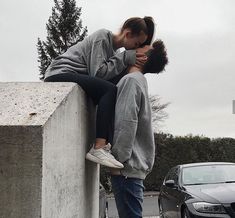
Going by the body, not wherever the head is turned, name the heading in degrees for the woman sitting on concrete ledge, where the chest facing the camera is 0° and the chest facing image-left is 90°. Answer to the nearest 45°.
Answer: approximately 270°

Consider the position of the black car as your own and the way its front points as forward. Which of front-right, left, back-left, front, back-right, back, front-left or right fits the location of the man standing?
front-right

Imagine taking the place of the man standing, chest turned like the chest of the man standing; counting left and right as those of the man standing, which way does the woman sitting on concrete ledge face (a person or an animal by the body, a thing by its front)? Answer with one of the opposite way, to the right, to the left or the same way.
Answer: the opposite way

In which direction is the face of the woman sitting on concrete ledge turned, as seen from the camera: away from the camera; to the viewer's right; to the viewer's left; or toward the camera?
to the viewer's right

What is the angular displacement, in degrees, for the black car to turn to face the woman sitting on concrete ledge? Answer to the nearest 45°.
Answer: approximately 45° to its right

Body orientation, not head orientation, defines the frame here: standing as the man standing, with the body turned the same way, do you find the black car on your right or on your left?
on your right

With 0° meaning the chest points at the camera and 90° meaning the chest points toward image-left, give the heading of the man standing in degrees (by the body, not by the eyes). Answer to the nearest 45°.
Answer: approximately 90°

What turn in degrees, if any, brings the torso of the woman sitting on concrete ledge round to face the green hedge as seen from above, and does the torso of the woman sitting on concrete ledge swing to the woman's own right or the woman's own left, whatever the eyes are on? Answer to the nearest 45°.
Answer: approximately 90° to the woman's own left

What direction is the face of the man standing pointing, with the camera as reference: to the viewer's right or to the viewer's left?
to the viewer's left

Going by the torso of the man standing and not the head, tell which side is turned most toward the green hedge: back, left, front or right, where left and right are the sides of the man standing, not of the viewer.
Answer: right
